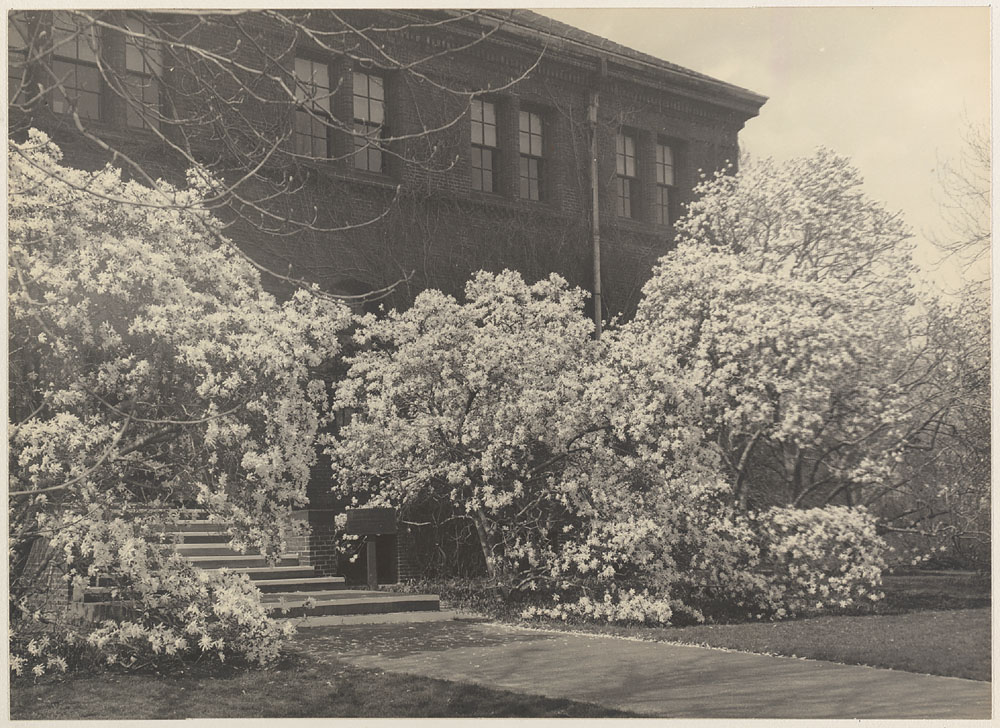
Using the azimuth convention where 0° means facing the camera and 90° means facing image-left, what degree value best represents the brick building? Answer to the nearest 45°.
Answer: approximately 315°

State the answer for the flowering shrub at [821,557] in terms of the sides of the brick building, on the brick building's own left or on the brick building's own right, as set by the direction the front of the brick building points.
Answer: on the brick building's own left
